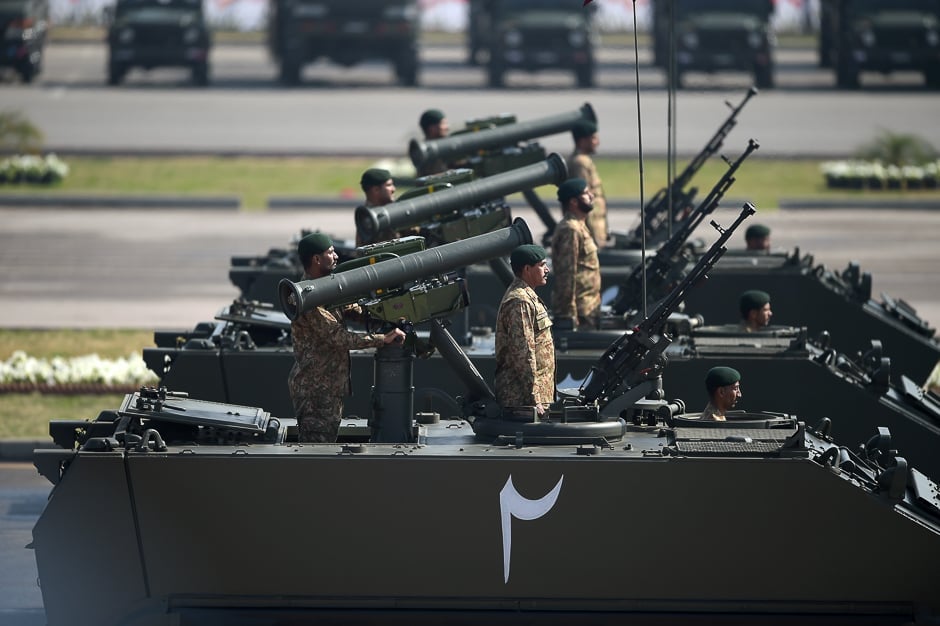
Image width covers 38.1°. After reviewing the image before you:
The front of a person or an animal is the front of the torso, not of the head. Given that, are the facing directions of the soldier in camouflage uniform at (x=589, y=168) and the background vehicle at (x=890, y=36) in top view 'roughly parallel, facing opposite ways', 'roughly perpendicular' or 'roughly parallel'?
roughly perpendicular

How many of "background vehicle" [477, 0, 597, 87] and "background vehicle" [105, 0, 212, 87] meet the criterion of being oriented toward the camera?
2

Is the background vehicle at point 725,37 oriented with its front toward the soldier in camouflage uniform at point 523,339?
yes

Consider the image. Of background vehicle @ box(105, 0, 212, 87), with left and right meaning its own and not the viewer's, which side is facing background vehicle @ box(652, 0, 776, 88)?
left

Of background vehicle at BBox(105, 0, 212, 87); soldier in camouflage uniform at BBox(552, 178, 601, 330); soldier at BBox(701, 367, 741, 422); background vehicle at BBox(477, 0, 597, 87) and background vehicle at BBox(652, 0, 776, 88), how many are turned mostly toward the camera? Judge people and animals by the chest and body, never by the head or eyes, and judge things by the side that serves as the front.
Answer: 3

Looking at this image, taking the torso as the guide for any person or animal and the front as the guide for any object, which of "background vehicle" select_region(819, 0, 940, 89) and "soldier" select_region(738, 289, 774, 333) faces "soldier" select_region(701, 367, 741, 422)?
the background vehicle
